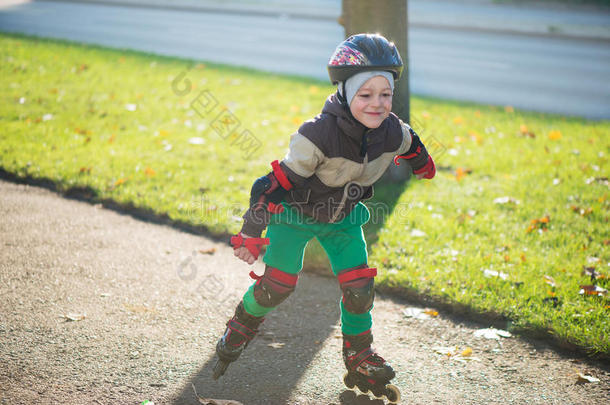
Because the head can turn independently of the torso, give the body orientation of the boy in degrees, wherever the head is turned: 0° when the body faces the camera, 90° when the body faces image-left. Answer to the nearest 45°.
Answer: approximately 315°

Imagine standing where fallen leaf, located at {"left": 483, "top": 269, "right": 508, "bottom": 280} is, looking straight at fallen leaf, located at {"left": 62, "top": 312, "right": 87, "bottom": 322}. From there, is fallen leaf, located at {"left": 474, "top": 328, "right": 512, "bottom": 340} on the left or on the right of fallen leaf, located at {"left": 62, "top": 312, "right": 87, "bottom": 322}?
left

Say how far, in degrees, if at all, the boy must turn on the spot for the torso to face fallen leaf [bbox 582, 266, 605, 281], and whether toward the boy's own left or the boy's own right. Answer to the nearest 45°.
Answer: approximately 90° to the boy's own left

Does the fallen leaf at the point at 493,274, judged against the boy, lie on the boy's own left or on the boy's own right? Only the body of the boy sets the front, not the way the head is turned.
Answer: on the boy's own left

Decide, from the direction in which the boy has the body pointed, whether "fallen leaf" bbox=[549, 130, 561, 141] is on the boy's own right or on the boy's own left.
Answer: on the boy's own left

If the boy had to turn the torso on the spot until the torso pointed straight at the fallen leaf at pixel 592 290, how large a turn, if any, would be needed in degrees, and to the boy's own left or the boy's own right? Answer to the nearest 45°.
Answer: approximately 90° to the boy's own left

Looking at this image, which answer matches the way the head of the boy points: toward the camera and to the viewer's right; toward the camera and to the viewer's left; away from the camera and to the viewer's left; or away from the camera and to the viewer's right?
toward the camera and to the viewer's right

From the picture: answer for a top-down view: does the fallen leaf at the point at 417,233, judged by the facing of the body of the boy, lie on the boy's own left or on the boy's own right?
on the boy's own left

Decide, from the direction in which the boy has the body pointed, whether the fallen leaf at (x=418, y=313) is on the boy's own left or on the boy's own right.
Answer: on the boy's own left

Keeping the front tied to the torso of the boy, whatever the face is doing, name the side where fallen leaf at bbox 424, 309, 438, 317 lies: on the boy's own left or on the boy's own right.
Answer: on the boy's own left
